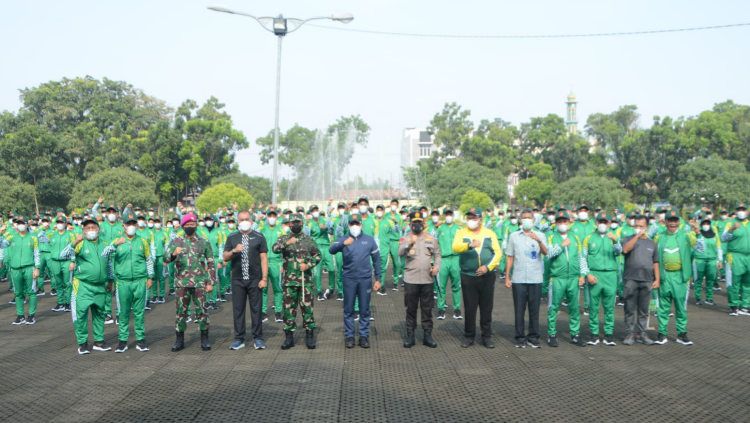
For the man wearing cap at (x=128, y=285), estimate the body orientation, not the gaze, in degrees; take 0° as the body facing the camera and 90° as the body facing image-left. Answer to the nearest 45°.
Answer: approximately 0°

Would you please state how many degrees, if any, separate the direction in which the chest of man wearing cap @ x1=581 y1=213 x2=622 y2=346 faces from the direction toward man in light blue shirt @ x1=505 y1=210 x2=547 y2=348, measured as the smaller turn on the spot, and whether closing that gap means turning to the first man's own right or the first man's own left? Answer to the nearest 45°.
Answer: approximately 45° to the first man's own right

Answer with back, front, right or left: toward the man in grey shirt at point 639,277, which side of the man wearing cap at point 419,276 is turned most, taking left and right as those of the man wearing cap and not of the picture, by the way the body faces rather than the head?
left

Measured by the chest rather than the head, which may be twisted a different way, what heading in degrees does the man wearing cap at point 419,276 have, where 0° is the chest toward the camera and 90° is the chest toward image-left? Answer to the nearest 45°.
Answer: approximately 0°

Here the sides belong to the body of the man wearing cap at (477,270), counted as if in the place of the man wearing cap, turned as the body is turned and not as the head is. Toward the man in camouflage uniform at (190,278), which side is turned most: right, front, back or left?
right

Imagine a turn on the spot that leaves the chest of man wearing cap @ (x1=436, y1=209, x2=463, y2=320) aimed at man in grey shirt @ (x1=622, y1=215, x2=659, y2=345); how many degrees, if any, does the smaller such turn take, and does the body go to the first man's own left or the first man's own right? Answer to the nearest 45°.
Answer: approximately 45° to the first man's own left

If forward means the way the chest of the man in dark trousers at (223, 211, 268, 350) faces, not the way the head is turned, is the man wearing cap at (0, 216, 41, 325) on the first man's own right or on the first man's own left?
on the first man's own right

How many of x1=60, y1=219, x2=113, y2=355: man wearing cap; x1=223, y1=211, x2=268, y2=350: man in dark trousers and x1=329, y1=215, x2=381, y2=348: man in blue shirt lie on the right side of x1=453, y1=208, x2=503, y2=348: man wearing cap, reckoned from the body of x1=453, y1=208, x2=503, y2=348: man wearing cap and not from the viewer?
3

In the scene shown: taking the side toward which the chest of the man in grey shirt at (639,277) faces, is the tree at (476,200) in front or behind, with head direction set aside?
behind
